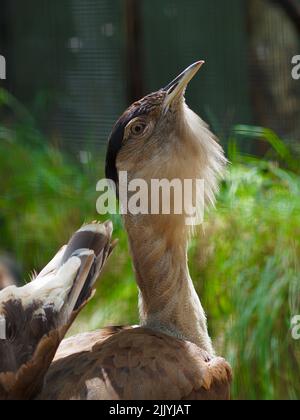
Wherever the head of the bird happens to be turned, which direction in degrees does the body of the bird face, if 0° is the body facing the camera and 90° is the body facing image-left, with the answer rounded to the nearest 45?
approximately 270°

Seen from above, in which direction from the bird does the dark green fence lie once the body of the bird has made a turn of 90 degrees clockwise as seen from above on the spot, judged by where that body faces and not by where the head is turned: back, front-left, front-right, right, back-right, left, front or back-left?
back
